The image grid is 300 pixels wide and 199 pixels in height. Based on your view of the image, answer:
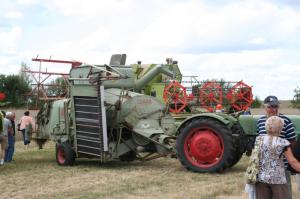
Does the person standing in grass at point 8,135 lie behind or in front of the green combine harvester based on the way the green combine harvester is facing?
behind

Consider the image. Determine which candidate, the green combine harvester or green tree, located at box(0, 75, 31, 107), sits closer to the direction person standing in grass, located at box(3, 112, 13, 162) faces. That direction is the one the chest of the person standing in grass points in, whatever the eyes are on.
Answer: the green combine harvester

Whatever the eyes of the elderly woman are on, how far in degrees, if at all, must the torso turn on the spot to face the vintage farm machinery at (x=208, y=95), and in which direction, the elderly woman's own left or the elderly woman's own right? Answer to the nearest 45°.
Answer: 0° — they already face it

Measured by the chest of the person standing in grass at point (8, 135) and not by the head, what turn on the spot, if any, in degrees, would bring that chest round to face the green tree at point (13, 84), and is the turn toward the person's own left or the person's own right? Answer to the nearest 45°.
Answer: approximately 90° to the person's own left

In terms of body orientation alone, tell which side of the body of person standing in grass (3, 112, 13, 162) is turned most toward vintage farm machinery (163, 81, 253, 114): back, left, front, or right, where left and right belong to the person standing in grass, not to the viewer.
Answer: front

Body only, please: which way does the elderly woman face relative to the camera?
away from the camera

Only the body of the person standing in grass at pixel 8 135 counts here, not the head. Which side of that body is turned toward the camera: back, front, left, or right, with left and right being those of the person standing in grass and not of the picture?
right

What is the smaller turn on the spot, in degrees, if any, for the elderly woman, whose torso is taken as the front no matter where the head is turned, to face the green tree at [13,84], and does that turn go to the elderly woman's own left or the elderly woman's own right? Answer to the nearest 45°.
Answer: approximately 45° to the elderly woman's own left

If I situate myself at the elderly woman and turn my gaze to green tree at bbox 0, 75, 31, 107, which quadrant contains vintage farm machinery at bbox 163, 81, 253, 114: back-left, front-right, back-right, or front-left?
front-right

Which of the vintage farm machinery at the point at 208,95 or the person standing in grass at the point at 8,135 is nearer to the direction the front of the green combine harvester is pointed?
the vintage farm machinery

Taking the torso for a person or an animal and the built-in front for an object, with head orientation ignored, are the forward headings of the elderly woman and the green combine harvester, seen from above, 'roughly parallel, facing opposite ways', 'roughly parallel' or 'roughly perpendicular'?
roughly perpendicular
